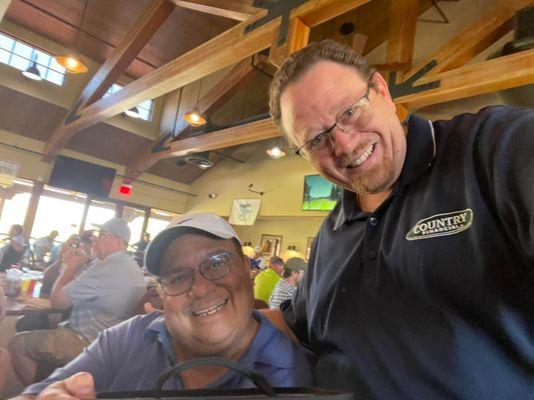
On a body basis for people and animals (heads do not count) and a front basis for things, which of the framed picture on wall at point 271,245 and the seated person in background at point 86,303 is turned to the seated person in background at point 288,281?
the framed picture on wall

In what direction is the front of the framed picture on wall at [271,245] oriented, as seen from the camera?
facing the viewer

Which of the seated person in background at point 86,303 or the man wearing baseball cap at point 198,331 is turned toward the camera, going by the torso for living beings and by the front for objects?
the man wearing baseball cap

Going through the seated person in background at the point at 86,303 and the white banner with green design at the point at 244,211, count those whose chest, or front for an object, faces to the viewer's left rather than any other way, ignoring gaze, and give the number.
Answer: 1

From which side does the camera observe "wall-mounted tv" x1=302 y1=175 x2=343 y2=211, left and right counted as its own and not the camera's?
front

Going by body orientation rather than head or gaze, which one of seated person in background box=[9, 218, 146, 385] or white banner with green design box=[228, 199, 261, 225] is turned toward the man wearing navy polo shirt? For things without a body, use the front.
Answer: the white banner with green design

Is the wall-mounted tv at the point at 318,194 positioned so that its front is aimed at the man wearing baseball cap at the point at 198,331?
yes

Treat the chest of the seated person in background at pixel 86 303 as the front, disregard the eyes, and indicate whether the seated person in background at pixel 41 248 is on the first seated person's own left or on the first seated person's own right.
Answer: on the first seated person's own right

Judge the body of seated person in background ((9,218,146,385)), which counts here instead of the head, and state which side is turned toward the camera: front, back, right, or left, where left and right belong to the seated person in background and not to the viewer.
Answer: left

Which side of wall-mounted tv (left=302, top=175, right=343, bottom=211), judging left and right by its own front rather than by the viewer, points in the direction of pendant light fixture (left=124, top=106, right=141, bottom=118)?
right

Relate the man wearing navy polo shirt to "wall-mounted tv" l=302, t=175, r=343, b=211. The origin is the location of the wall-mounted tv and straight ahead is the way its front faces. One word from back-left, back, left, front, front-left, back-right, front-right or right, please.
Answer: front

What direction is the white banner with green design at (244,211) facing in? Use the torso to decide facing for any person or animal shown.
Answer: toward the camera

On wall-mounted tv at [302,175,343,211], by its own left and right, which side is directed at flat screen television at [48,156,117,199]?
right

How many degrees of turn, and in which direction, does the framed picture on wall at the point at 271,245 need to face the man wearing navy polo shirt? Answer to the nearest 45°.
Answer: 0° — it already faces them

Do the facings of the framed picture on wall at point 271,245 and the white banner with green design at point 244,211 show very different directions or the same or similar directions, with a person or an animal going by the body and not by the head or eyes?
same or similar directions

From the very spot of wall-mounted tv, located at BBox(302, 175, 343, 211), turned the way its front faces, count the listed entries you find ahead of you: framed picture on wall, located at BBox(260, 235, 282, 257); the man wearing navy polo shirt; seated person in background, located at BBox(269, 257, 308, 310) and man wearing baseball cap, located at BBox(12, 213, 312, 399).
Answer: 3
